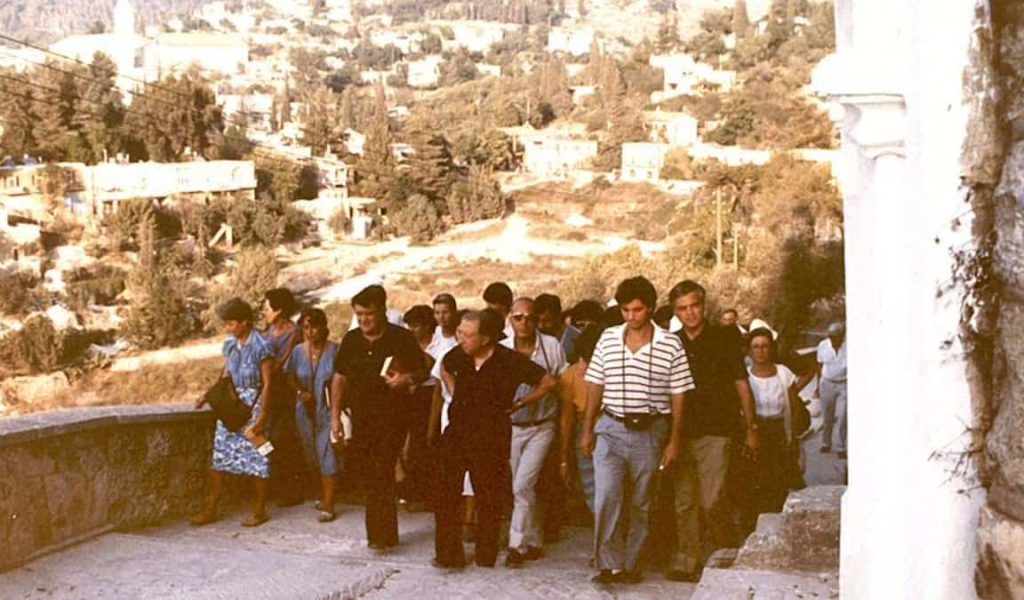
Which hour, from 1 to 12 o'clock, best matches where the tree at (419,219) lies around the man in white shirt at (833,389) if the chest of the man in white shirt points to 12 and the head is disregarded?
The tree is roughly at 5 o'clock from the man in white shirt.

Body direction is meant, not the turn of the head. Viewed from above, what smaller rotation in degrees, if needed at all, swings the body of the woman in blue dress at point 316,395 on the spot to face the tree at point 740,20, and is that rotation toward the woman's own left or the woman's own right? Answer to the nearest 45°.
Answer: approximately 135° to the woman's own left

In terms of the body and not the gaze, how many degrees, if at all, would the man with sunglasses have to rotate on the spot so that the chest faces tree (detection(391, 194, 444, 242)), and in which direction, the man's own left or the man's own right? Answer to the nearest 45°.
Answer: approximately 135° to the man's own right

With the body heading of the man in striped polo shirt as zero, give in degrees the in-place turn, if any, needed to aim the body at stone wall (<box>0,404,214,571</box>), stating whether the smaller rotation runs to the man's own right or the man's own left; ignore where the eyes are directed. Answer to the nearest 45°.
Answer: approximately 90° to the man's own right

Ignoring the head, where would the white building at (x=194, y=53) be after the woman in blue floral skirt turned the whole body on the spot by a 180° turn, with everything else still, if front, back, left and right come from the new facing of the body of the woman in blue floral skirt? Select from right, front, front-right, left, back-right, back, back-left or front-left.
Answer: front-left

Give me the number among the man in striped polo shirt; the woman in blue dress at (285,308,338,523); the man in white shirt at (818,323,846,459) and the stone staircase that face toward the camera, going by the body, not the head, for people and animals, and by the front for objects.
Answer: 3

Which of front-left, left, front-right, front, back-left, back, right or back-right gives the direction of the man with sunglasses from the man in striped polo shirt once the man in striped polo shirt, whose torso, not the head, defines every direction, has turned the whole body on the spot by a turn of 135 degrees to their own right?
front

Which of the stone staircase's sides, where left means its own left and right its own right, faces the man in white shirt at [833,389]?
right

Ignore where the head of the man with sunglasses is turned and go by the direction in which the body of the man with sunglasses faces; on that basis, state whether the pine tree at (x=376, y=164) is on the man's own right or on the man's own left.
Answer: on the man's own right

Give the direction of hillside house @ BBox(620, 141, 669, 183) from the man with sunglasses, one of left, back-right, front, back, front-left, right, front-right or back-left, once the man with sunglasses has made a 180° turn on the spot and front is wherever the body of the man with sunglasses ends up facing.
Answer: front-left
